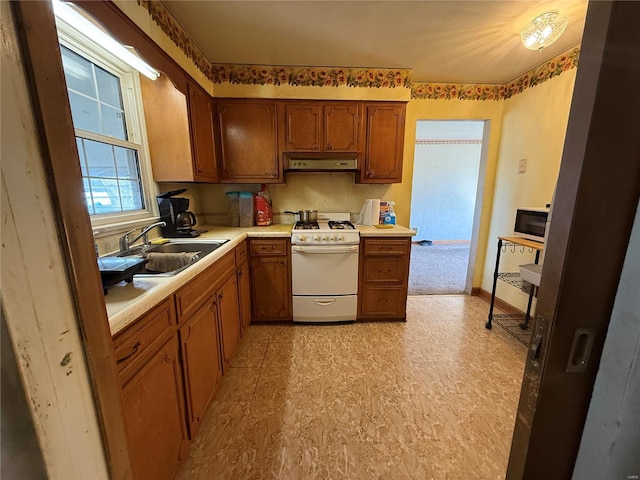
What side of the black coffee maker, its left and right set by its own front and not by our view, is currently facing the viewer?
right

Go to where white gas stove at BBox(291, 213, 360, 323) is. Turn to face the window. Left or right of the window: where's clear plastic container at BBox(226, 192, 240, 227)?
right

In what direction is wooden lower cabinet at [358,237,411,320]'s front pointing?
toward the camera

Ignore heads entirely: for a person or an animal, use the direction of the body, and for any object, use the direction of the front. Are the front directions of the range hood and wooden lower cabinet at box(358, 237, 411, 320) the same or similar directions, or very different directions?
same or similar directions

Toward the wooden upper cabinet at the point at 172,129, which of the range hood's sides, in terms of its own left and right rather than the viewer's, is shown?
right

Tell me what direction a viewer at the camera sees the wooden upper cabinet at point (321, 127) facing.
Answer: facing the viewer

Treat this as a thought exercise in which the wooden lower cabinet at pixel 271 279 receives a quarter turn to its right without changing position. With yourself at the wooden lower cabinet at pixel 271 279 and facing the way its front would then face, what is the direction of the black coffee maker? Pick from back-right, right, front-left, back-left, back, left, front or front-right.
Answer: front

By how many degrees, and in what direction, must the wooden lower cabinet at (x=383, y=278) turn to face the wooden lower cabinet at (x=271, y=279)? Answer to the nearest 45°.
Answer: approximately 90° to its right

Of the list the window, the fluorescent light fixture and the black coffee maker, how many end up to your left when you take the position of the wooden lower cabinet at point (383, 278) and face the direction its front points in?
0

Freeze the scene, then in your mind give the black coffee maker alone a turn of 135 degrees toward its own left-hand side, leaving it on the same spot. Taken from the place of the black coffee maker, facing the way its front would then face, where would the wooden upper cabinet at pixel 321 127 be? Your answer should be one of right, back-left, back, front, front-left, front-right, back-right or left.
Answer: back-right

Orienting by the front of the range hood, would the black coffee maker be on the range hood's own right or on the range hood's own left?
on the range hood's own right

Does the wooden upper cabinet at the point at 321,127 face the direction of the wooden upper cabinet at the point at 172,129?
no

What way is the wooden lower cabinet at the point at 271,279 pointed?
toward the camera

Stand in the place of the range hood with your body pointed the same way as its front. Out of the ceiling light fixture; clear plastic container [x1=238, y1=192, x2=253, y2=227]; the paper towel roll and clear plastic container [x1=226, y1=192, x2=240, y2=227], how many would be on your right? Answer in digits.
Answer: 2
